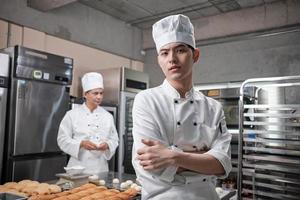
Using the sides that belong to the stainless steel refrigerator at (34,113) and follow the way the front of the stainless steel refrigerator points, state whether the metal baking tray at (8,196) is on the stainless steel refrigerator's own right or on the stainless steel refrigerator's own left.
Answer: on the stainless steel refrigerator's own right

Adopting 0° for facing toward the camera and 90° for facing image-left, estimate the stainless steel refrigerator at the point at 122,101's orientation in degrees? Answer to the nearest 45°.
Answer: approximately 315°

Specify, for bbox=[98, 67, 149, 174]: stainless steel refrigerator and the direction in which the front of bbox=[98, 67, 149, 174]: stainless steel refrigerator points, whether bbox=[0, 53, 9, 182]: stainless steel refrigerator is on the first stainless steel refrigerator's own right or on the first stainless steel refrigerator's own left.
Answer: on the first stainless steel refrigerator's own right

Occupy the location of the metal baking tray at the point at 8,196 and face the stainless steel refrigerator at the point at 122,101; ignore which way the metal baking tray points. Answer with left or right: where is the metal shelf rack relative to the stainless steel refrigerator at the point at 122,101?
right

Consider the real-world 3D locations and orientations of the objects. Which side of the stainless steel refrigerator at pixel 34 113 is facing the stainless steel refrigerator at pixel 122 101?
left
